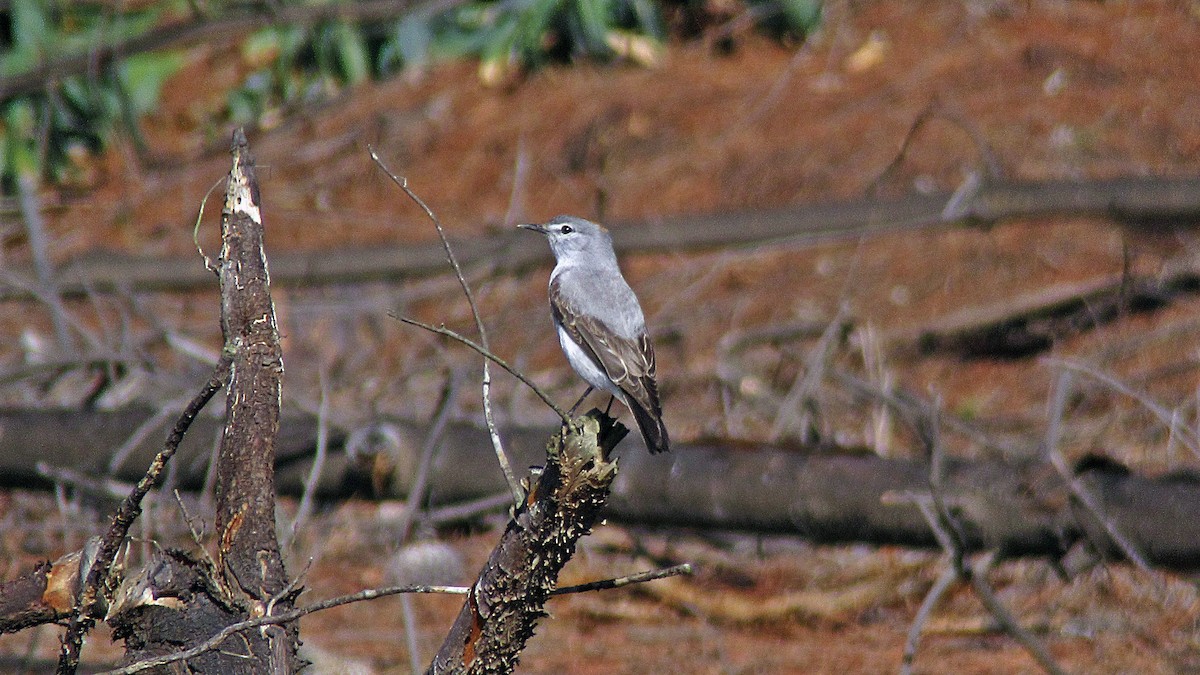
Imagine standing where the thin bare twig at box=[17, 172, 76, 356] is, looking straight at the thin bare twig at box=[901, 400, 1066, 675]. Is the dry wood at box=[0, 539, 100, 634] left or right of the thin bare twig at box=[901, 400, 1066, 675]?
right

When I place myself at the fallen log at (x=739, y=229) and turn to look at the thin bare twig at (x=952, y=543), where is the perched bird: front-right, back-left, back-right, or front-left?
front-right

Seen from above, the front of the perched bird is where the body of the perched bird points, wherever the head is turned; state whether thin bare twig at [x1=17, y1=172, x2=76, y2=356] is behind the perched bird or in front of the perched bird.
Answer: in front

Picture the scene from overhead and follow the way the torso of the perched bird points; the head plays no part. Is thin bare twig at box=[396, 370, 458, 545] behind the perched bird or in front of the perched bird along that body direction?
in front

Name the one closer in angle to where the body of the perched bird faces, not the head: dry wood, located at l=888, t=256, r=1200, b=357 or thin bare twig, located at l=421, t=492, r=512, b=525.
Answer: the thin bare twig

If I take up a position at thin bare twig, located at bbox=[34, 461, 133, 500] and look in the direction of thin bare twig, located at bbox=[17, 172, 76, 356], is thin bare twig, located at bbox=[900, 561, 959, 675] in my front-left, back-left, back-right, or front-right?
back-right

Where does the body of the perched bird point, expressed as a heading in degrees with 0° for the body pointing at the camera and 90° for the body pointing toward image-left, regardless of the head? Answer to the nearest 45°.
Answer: approximately 135°

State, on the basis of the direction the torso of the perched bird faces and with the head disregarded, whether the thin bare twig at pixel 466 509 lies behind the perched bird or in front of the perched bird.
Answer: in front
